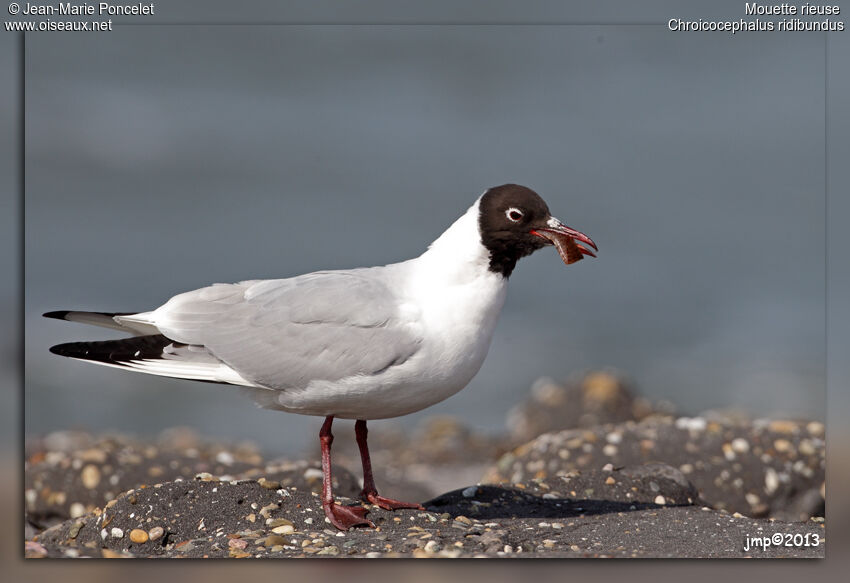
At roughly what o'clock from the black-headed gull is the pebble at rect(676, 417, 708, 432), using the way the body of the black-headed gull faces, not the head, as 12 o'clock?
The pebble is roughly at 11 o'clock from the black-headed gull.

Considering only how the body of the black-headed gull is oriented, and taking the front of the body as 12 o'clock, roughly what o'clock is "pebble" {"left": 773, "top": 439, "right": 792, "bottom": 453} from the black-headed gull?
The pebble is roughly at 11 o'clock from the black-headed gull.

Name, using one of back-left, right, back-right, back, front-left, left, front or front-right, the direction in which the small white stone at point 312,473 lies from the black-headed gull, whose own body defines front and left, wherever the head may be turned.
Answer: left

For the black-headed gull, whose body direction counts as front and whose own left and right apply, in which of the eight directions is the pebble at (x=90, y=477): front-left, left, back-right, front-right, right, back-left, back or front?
back-left

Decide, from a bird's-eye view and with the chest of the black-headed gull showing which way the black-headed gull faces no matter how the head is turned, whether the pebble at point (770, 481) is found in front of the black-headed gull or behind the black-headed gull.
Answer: in front

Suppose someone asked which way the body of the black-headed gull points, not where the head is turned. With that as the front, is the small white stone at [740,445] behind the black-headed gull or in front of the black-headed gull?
in front

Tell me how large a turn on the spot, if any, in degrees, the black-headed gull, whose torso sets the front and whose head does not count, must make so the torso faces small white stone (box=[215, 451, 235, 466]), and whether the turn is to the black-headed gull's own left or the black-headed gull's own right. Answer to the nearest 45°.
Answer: approximately 135° to the black-headed gull's own left

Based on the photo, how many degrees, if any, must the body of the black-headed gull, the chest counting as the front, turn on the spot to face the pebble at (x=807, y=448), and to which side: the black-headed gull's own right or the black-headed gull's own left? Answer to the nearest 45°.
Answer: approximately 45° to the black-headed gull's own left

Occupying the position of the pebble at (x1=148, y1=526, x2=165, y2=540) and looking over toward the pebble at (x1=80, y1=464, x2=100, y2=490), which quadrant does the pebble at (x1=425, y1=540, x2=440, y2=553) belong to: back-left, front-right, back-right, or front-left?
back-right

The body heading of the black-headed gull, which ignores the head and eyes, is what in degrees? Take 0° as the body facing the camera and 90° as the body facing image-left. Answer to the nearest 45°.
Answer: approximately 270°
